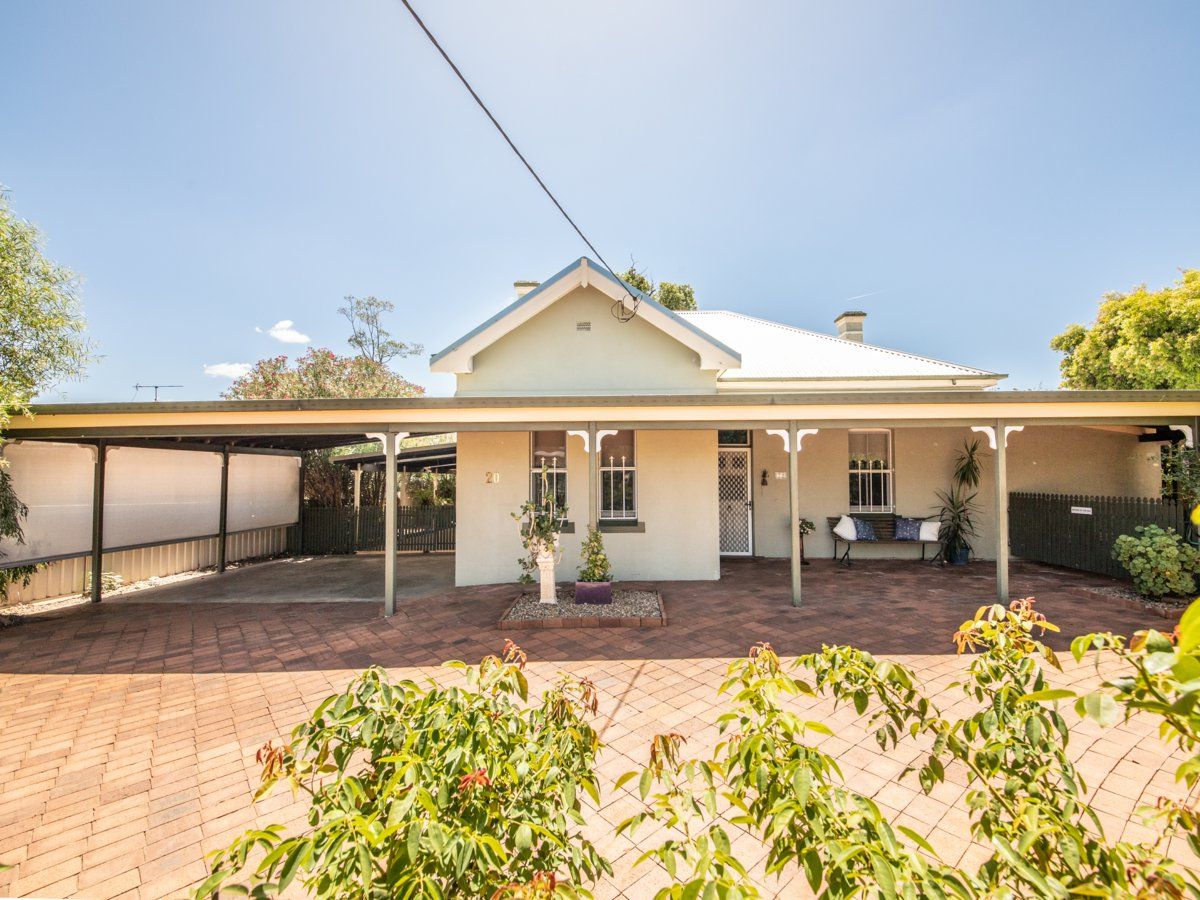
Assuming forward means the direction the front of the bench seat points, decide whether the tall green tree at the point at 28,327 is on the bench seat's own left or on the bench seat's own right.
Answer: on the bench seat's own right

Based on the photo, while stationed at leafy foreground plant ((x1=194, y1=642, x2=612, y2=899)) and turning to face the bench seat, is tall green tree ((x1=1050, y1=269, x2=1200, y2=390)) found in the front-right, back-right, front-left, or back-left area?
front-right

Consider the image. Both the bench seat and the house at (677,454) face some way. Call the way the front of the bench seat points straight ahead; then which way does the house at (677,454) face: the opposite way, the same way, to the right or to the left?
the same way

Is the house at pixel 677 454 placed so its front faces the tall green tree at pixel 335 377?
no

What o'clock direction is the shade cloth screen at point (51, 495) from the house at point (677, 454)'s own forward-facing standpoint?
The shade cloth screen is roughly at 2 o'clock from the house.

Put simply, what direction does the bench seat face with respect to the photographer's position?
facing the viewer

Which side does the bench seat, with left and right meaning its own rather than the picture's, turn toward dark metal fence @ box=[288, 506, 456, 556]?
right

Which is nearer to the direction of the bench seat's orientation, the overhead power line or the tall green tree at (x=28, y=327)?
the overhead power line

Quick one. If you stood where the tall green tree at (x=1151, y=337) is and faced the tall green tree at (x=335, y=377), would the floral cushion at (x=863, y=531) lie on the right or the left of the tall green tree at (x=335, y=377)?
left

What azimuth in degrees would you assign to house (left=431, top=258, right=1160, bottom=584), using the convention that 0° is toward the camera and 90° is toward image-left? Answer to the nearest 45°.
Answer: approximately 0°

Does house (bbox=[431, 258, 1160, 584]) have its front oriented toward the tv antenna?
no

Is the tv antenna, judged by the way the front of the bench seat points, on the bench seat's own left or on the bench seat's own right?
on the bench seat's own right

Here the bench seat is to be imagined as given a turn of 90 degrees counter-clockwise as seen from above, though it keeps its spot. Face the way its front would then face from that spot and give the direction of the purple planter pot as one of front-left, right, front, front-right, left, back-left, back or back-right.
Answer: back-right

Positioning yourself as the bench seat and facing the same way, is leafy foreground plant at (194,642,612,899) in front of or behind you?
in front

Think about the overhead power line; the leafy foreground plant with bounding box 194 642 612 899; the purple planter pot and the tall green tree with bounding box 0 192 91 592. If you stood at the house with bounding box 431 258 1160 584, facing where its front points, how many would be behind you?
0

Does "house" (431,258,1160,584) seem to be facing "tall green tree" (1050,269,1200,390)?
no

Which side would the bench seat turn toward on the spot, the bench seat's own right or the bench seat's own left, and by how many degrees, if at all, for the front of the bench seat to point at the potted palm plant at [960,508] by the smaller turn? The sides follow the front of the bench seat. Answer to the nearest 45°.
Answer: approximately 135° to the bench seat's own left

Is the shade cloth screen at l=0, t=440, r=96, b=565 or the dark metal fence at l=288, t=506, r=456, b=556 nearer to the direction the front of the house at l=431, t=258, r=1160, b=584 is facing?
the shade cloth screen
